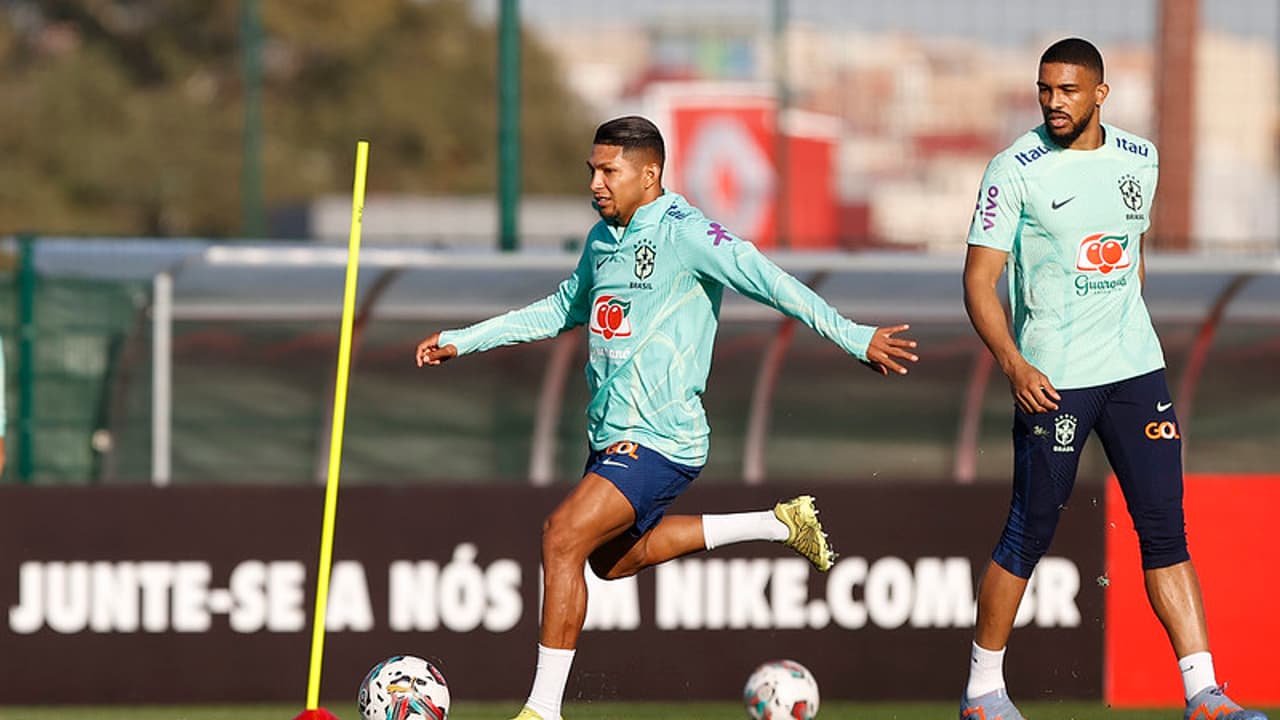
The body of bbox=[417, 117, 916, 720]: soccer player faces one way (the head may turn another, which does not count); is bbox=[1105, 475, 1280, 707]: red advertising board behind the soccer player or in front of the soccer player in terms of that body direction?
behind

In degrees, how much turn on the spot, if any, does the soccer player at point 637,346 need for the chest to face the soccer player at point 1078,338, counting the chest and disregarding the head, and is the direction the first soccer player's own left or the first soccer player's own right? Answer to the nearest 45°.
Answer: approximately 135° to the first soccer player's own left

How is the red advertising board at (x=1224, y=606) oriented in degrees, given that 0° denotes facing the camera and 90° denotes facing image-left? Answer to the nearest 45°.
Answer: approximately 0°

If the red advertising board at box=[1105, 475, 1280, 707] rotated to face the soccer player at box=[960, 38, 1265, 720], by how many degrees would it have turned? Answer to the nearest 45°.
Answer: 0° — it already faces them

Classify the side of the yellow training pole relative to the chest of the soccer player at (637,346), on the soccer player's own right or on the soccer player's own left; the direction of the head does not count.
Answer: on the soccer player's own right

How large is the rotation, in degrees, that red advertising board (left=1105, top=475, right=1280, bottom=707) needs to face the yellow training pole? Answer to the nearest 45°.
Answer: approximately 45° to its right

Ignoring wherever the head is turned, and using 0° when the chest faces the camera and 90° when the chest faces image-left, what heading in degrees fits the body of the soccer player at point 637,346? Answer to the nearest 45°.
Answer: approximately 45°
